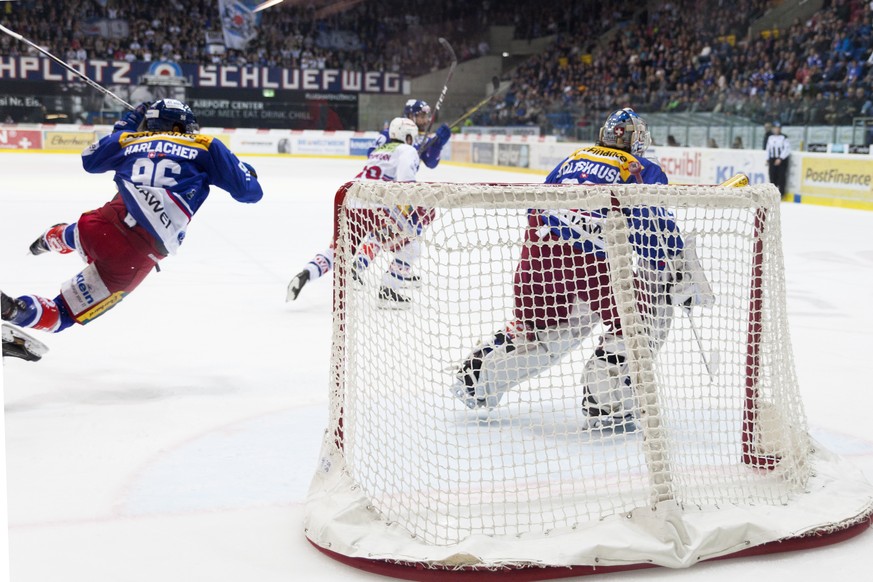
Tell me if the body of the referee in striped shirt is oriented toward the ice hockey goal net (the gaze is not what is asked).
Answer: yes

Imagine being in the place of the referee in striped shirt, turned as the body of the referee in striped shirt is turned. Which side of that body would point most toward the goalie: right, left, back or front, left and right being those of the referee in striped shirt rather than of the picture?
front

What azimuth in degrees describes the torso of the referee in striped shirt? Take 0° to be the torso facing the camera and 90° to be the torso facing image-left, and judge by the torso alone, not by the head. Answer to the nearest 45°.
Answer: approximately 0°

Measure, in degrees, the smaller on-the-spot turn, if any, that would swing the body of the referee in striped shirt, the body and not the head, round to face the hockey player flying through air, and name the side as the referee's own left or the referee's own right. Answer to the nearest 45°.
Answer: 0° — they already face them
